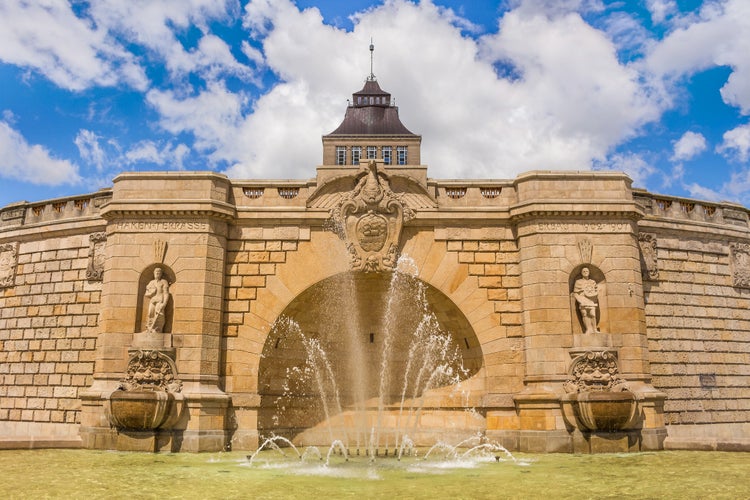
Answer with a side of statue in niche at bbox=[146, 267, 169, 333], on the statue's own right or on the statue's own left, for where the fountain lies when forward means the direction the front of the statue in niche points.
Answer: on the statue's own left

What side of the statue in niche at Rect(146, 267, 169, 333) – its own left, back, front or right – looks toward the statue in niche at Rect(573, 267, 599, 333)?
left

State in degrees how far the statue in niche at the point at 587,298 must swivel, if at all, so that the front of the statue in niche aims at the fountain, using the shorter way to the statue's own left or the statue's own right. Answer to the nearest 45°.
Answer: approximately 90° to the statue's own right

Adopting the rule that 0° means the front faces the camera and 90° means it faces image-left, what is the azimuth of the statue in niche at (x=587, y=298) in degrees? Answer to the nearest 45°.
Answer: approximately 0°

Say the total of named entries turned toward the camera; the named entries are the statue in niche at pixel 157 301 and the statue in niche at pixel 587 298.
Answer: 2

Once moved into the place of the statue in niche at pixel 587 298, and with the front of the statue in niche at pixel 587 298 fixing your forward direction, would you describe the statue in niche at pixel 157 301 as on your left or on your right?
on your right

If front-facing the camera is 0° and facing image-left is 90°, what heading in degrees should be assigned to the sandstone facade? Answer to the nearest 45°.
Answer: approximately 0°
